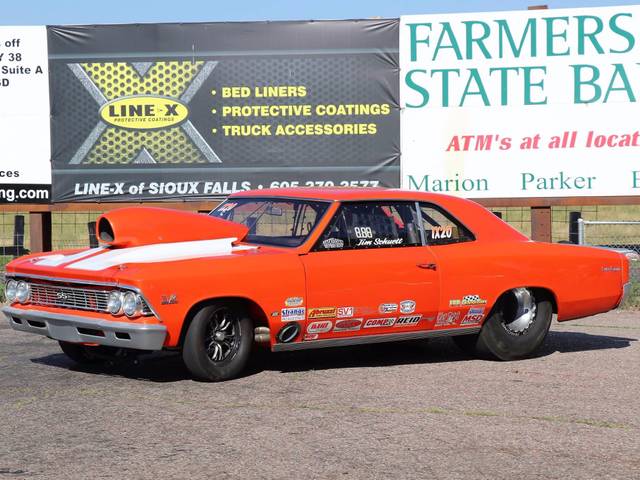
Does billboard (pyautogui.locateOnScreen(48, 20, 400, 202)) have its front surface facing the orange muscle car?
yes

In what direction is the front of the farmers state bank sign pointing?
toward the camera

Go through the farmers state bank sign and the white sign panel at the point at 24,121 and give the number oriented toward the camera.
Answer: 2

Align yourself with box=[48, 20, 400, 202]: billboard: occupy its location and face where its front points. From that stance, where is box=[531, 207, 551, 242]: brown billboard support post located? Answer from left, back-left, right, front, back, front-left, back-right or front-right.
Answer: left

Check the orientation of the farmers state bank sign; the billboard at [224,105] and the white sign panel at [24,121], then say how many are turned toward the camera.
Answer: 3

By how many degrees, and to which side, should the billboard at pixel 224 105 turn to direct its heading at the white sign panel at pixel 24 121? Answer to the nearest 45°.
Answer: approximately 90° to its right

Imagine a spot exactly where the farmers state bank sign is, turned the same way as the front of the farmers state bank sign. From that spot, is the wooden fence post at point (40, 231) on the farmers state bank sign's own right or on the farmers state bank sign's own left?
on the farmers state bank sign's own right

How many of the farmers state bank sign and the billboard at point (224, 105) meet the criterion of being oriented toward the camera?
2

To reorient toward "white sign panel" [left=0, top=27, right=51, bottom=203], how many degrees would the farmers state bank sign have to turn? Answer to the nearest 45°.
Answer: approximately 90° to its right

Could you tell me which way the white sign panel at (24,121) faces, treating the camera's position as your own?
facing the viewer

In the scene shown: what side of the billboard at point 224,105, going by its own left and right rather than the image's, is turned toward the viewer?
front
